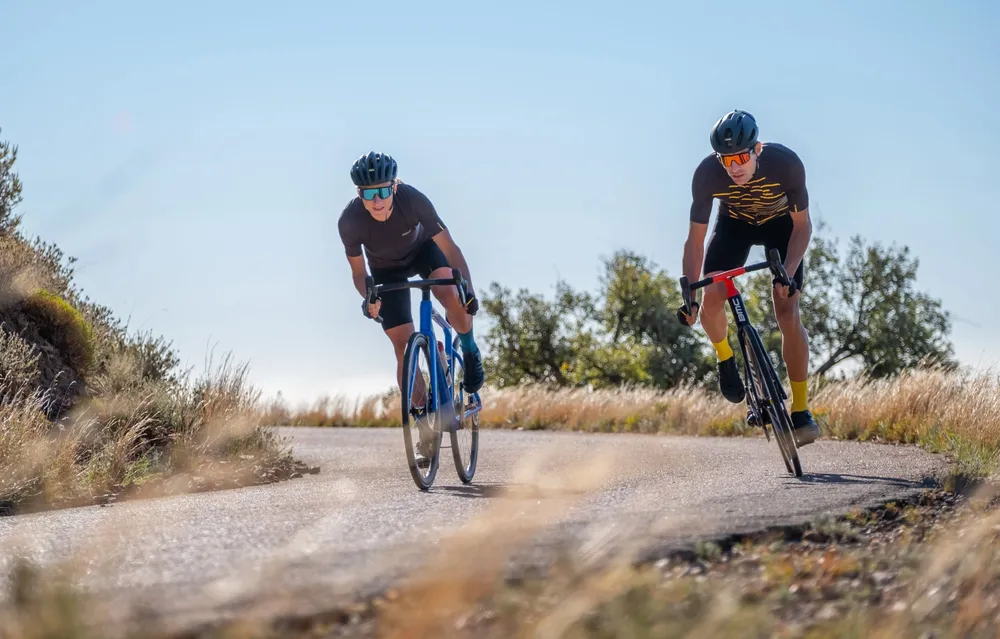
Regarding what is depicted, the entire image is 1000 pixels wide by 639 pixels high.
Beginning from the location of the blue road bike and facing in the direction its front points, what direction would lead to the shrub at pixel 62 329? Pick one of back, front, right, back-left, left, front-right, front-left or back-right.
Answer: back-right

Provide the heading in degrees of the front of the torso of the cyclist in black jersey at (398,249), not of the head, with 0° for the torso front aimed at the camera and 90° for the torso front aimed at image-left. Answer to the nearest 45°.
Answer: approximately 0°

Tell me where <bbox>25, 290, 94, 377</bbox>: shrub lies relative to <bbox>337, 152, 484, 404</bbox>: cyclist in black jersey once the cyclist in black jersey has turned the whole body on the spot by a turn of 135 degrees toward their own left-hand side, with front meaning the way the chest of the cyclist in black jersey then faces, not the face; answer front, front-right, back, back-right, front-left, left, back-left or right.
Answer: left

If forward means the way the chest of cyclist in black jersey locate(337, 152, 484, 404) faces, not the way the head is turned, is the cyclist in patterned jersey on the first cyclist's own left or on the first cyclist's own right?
on the first cyclist's own left

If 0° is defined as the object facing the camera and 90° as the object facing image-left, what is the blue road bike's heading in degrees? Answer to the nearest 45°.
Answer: approximately 0°

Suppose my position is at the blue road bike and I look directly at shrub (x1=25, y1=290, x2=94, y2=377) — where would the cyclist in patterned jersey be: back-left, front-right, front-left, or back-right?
back-right

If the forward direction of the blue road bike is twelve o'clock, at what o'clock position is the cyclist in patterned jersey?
The cyclist in patterned jersey is roughly at 9 o'clock from the blue road bike.
